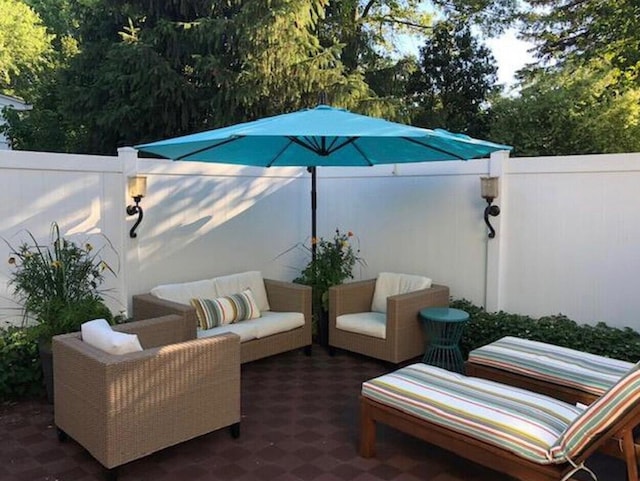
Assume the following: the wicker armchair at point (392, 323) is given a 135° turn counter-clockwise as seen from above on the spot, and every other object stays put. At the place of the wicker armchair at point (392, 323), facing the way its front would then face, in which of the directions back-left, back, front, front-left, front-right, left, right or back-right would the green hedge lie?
front

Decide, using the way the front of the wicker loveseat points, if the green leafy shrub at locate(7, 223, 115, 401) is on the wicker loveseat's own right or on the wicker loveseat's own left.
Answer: on the wicker loveseat's own right

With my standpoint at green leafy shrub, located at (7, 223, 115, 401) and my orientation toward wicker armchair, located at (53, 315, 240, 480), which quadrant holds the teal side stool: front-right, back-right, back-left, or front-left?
front-left

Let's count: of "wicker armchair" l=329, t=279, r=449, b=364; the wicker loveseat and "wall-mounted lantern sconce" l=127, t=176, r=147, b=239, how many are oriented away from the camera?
0

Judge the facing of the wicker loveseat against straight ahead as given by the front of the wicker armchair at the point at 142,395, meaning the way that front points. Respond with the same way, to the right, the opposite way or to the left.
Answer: to the right

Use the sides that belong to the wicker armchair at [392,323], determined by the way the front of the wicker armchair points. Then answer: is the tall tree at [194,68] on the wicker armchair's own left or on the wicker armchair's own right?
on the wicker armchair's own right

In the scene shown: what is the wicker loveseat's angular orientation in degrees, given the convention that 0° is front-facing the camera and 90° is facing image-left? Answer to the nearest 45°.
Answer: approximately 315°

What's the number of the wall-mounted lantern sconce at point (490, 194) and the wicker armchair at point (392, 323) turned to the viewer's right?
0

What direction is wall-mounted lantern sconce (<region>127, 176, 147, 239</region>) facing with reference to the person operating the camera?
facing the viewer and to the right of the viewer

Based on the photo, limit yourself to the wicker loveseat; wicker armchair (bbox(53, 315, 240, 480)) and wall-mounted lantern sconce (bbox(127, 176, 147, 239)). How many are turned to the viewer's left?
0

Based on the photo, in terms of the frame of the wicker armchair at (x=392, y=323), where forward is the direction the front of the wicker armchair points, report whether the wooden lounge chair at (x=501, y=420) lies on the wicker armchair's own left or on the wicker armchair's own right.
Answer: on the wicker armchair's own left

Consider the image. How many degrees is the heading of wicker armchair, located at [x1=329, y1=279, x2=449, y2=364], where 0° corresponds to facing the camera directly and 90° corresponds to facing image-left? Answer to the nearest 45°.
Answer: approximately 45°

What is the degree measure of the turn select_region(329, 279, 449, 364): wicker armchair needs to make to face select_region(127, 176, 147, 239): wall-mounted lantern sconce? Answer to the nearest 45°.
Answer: approximately 45° to its right
